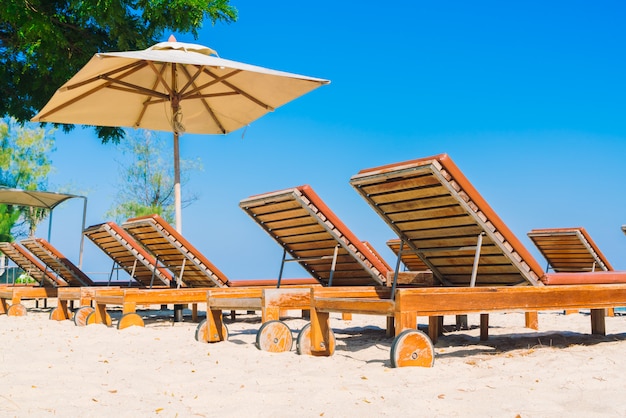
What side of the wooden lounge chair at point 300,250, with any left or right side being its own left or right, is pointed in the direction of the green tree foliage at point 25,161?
left

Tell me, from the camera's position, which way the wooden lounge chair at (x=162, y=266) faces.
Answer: facing away from the viewer and to the right of the viewer

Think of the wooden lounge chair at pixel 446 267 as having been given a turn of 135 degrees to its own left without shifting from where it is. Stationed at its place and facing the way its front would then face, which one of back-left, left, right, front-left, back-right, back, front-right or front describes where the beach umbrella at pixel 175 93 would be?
front-right

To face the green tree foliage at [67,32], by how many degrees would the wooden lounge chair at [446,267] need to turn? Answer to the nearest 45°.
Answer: approximately 90° to its left

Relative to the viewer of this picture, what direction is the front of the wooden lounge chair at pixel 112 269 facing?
facing away from the viewer and to the right of the viewer

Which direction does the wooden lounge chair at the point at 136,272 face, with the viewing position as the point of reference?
facing away from the viewer and to the right of the viewer
